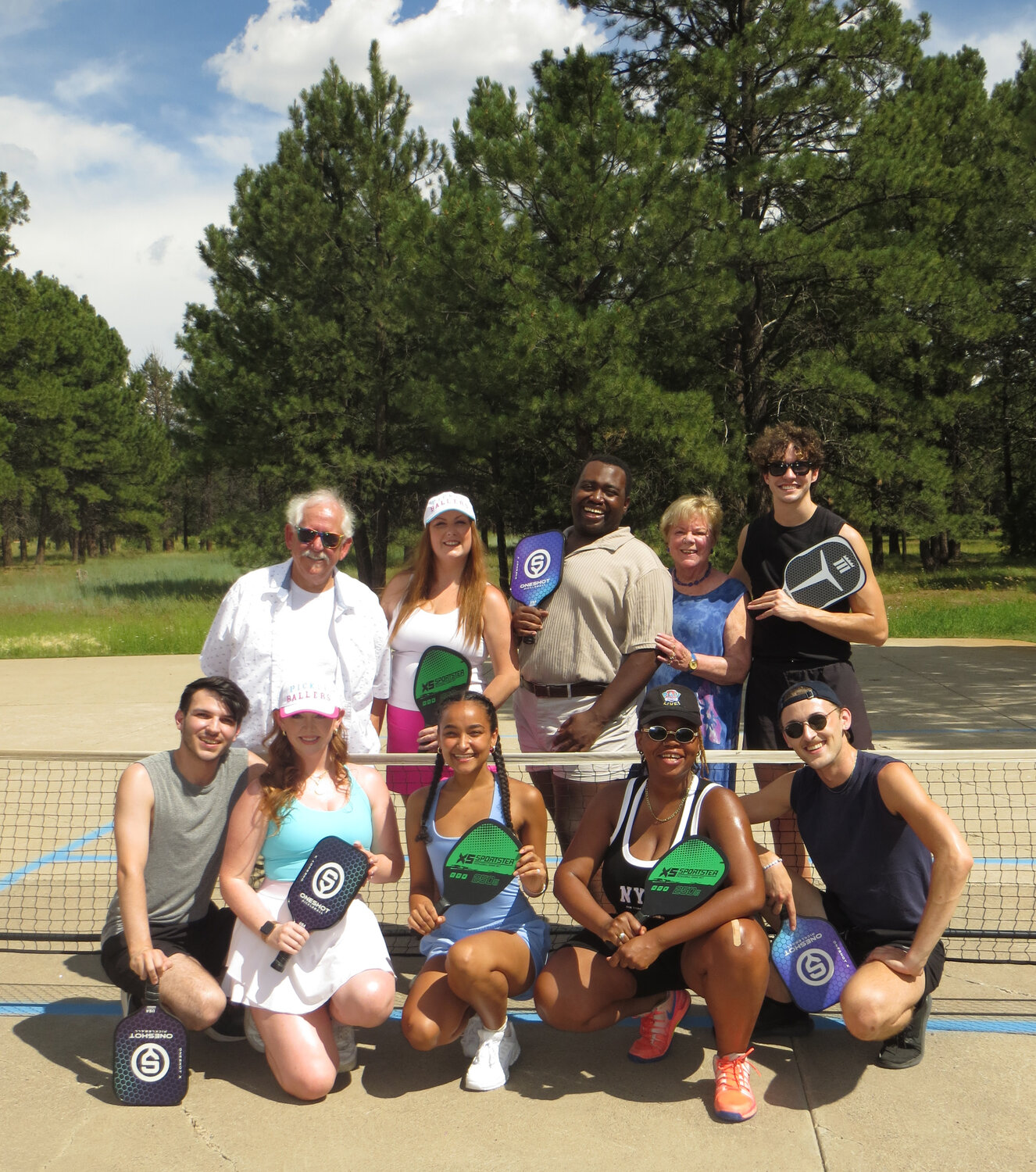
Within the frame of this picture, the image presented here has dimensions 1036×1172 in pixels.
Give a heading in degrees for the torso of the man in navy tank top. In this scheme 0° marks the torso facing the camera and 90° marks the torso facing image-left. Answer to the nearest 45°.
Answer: approximately 45°

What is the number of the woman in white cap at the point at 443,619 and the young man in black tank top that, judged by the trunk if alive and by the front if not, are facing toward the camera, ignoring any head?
2

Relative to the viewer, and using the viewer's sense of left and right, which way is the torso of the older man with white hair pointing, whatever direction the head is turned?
facing the viewer

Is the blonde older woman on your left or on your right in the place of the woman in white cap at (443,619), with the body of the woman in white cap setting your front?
on your left

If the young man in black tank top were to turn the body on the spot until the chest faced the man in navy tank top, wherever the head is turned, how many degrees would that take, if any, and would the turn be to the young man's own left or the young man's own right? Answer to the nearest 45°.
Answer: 0° — they already face them

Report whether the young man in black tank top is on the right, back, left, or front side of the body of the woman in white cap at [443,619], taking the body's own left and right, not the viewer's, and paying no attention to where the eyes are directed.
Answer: left

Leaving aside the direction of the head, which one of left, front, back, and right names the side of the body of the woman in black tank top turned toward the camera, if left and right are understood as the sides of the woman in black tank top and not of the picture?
front

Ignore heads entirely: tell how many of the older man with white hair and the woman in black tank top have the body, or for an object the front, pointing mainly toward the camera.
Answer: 2

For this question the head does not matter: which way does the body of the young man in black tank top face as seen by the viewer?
toward the camera

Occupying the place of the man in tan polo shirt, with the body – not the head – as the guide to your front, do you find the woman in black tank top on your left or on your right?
on your left
